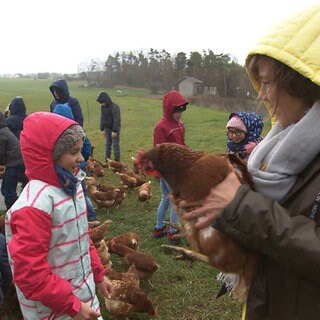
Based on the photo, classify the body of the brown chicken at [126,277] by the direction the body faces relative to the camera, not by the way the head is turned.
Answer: to the viewer's left

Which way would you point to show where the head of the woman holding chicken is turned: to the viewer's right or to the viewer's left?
to the viewer's left

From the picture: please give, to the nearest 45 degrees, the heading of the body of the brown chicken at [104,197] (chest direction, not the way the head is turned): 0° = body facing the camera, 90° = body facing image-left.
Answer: approximately 90°

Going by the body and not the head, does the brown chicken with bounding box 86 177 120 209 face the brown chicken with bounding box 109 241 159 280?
no

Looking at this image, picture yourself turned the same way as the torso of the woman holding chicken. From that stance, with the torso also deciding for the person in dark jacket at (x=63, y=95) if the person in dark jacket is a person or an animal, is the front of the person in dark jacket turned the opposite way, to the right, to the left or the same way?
to the left

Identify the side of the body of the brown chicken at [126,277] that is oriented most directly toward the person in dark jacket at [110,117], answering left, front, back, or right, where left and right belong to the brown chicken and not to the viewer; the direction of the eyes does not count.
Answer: right

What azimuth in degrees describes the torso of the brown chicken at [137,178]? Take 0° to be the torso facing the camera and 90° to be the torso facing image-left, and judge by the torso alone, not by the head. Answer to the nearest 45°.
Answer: approximately 270°

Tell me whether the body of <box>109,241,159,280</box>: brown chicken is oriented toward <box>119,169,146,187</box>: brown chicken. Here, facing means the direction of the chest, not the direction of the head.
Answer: no

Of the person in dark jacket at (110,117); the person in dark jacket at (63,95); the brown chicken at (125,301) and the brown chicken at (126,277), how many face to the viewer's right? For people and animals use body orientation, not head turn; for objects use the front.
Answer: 1

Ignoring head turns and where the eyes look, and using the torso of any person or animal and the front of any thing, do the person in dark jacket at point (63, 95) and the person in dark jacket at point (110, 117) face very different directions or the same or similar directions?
same or similar directions
